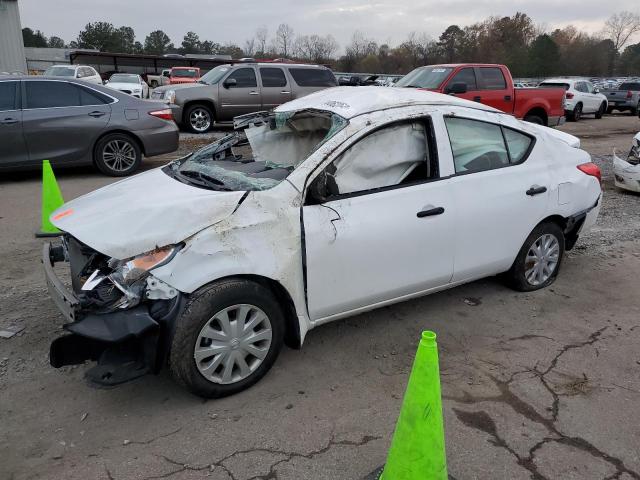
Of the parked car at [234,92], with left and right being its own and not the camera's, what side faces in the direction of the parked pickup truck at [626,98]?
back

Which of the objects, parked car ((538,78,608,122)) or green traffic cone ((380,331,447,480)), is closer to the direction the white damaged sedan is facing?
the green traffic cone

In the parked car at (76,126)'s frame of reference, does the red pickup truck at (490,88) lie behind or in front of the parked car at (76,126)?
behind

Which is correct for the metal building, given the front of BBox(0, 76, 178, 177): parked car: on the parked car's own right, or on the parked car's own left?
on the parked car's own right

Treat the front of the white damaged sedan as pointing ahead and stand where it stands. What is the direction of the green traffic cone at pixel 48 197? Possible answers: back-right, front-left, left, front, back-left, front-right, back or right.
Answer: right

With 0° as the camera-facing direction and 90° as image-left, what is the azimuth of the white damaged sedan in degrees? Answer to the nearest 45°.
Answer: approximately 45°

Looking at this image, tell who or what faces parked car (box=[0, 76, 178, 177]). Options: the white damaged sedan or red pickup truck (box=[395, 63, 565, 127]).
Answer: the red pickup truck

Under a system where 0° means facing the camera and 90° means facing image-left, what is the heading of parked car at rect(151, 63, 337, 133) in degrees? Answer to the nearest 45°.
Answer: approximately 45°

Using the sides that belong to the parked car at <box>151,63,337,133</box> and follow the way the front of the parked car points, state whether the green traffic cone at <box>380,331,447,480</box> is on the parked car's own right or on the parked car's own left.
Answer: on the parked car's own left

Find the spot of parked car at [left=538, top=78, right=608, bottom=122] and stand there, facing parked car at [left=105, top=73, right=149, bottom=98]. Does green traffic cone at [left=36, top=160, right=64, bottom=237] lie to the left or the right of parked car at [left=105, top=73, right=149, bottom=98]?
left

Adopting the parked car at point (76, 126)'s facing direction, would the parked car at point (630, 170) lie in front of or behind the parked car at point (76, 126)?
behind

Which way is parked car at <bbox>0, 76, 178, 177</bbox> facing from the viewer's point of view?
to the viewer's left

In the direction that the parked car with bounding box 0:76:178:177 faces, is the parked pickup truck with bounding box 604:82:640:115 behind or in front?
behind
